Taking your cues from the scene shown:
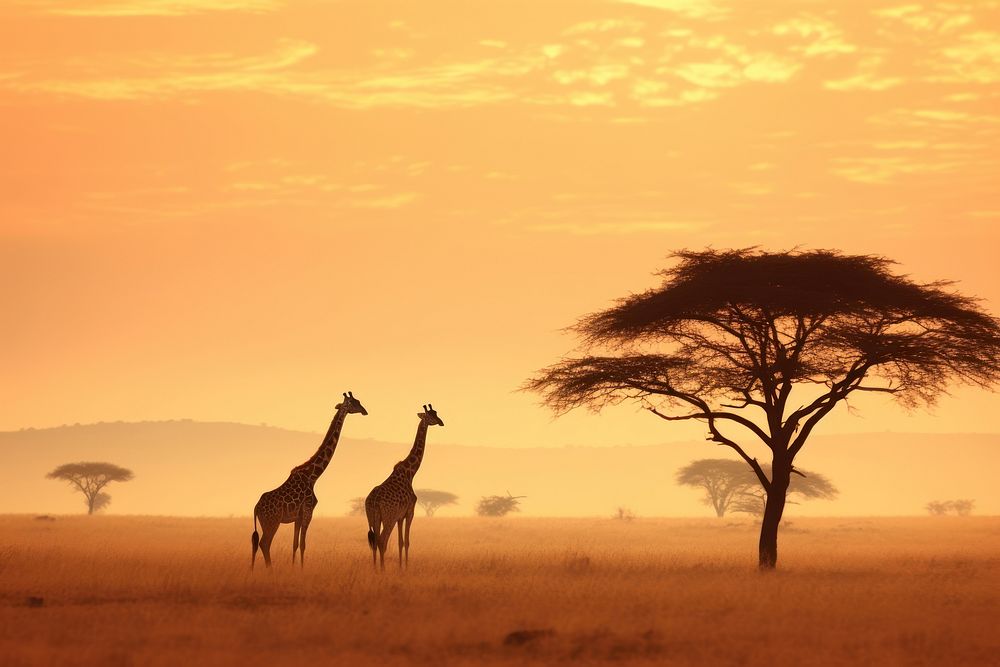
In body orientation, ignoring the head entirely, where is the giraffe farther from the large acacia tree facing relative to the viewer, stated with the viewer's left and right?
facing to the right of the viewer

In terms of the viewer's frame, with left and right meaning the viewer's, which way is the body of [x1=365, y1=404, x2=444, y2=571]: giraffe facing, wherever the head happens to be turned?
facing away from the viewer and to the right of the viewer
